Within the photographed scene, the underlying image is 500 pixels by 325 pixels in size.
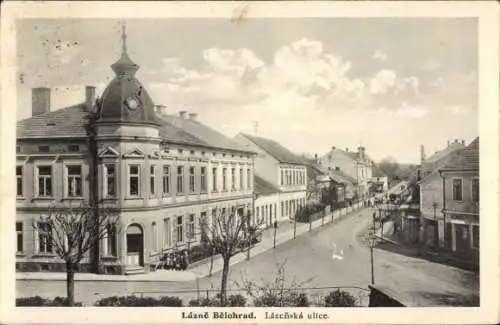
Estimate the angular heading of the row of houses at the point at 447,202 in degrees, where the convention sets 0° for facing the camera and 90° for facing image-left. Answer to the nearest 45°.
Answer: approximately 45°

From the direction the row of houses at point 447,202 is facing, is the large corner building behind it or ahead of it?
ahead

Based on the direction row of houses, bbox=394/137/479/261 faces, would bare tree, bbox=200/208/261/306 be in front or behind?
in front
